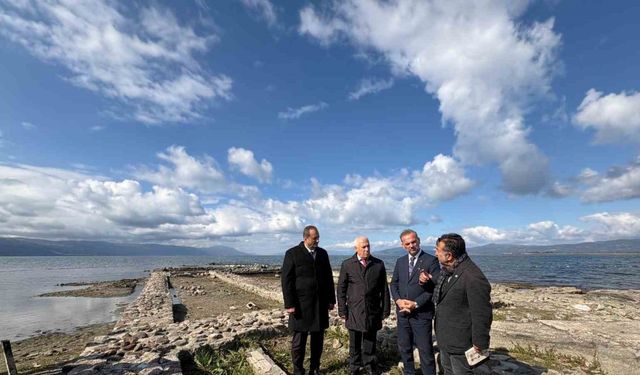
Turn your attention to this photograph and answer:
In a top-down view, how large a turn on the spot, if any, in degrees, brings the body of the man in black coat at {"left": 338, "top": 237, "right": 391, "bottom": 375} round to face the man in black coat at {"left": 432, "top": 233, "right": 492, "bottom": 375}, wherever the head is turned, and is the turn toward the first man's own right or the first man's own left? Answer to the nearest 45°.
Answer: approximately 45° to the first man's own left

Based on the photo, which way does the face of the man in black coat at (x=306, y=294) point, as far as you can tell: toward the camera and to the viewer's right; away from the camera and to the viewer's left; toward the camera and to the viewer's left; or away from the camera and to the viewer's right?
toward the camera and to the viewer's right

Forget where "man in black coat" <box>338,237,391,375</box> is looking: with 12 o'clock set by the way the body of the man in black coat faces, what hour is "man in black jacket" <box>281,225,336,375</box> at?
The man in black jacket is roughly at 2 o'clock from the man in black coat.

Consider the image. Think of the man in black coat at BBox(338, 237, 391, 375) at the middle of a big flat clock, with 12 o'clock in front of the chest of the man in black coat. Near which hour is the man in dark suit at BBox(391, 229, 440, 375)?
The man in dark suit is roughly at 10 o'clock from the man in black coat.

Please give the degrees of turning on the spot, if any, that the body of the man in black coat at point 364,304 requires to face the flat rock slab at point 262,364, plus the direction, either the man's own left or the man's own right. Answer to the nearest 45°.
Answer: approximately 90° to the man's own right

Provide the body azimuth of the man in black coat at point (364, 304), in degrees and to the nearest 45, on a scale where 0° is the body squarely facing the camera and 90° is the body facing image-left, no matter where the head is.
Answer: approximately 0°

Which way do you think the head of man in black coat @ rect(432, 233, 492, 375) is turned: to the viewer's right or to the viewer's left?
to the viewer's left
